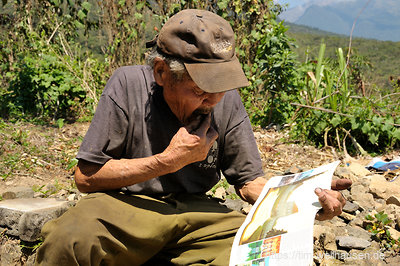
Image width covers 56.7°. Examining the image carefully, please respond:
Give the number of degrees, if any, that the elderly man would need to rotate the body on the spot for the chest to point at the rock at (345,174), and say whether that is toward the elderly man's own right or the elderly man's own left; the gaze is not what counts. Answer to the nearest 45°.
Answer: approximately 90° to the elderly man's own left

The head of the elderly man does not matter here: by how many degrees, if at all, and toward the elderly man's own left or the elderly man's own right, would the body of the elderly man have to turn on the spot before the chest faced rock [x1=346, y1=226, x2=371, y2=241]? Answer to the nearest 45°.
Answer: approximately 90° to the elderly man's own left

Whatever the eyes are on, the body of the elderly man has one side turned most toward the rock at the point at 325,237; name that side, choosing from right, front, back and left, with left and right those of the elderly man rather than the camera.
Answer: left

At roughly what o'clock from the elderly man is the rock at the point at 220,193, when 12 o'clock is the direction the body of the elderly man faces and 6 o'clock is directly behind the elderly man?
The rock is roughly at 8 o'clock from the elderly man.

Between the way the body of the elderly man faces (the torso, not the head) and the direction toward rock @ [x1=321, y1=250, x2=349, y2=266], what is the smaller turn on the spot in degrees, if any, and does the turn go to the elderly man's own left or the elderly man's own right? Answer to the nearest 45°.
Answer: approximately 45° to the elderly man's own left

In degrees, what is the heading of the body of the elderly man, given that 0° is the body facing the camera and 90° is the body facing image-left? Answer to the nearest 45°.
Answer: approximately 315°

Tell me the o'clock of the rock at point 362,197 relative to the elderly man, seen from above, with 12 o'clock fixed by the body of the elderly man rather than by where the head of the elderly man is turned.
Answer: The rock is roughly at 9 o'clock from the elderly man.

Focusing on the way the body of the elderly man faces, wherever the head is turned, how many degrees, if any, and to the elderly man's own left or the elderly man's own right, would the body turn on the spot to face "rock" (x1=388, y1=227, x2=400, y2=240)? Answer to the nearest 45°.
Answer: approximately 45° to the elderly man's own left

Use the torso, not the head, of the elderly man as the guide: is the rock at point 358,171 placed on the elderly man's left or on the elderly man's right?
on the elderly man's left

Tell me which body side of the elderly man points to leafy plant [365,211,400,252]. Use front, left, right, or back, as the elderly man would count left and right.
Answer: left

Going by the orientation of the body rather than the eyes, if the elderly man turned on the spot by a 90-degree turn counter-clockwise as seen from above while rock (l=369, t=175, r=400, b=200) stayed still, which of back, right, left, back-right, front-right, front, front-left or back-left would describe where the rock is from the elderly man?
front
